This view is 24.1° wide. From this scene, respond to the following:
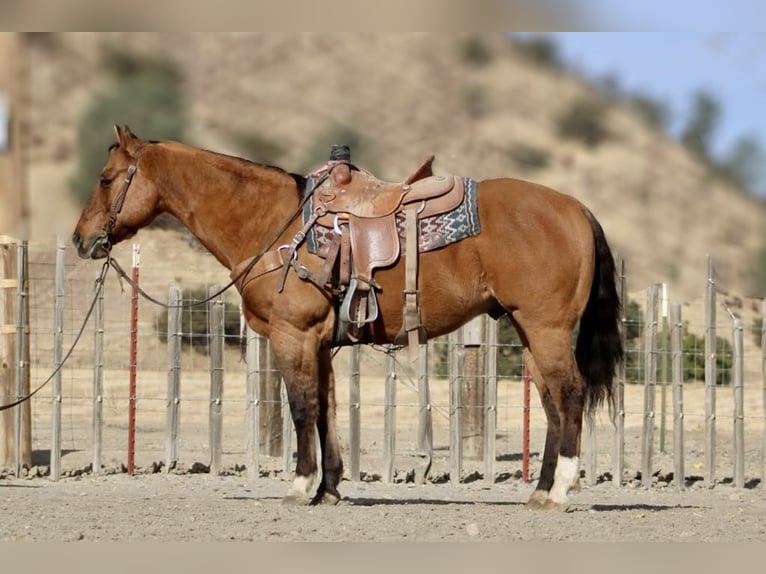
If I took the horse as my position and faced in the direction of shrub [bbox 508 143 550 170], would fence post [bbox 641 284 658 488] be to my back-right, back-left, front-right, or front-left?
front-right

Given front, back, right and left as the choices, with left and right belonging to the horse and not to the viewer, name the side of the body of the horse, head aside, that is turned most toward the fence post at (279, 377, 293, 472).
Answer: right

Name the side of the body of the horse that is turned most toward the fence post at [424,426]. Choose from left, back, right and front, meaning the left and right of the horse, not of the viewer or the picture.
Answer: right

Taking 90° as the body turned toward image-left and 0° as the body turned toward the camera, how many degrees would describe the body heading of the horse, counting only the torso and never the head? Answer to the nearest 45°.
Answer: approximately 90°

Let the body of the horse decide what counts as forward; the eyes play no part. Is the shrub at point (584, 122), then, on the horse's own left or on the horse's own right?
on the horse's own right

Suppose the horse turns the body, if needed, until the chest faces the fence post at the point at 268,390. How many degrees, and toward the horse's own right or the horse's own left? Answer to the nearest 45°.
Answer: approximately 90° to the horse's own right

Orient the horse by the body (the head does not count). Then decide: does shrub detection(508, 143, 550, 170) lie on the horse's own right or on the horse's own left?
on the horse's own right

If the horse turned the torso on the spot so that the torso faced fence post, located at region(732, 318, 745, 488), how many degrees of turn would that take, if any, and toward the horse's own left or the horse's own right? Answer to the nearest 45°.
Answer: approximately 135° to the horse's own right

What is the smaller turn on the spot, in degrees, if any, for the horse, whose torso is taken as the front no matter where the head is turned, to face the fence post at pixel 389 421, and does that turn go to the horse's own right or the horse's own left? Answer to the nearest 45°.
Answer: approximately 90° to the horse's own right

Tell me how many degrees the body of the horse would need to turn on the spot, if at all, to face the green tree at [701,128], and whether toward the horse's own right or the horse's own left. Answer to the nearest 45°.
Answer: approximately 135° to the horse's own right
